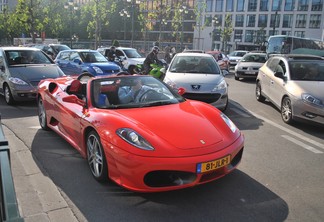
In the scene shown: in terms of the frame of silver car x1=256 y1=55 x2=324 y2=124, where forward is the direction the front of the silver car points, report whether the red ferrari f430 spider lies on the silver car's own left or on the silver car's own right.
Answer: on the silver car's own right

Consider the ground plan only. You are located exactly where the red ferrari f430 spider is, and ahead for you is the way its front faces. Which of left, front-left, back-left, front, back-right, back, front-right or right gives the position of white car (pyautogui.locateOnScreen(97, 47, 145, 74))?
back-left

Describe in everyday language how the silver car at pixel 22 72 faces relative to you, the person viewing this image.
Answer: facing the viewer and to the right of the viewer

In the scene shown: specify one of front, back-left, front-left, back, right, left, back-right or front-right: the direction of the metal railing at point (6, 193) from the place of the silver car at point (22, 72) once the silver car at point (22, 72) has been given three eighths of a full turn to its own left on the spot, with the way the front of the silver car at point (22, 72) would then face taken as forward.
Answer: back

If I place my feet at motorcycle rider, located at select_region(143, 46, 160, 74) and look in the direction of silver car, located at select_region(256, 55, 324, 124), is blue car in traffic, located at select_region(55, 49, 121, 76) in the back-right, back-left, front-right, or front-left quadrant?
back-right

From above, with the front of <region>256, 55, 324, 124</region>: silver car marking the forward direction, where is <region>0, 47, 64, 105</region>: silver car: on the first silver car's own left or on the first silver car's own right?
on the first silver car's own right

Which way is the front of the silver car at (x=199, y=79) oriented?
toward the camera

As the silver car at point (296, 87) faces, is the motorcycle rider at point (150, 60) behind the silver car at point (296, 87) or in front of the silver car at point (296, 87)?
behind

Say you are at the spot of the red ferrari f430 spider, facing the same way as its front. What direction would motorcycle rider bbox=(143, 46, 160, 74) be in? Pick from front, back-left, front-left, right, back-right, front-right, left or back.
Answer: back-left

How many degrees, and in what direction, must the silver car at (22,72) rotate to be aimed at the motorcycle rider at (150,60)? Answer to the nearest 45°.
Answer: approximately 90° to its left

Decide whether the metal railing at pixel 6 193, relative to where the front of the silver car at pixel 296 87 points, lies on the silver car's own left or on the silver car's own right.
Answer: on the silver car's own right
